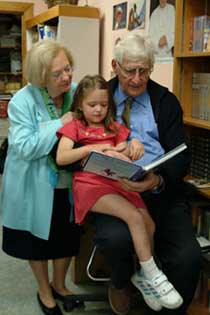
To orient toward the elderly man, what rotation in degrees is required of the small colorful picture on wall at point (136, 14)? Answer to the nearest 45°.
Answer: approximately 45° to its left

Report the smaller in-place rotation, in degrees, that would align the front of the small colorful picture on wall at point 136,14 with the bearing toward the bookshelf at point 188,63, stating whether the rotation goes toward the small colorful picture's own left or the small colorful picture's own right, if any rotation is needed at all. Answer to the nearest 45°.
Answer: approximately 45° to the small colorful picture's own left

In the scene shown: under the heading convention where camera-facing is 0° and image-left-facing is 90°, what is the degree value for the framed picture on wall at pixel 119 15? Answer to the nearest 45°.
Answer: approximately 45°

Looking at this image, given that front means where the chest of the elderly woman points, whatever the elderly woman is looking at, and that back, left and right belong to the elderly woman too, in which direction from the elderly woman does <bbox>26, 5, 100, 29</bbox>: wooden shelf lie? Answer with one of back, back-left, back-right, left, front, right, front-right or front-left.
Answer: back-left

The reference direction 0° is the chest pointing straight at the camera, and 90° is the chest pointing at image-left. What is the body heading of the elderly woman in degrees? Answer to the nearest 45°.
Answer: approximately 315°

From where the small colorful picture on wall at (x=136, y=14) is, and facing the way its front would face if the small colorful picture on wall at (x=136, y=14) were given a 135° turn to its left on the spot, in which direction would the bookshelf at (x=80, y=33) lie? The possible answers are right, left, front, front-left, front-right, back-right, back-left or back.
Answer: back-left

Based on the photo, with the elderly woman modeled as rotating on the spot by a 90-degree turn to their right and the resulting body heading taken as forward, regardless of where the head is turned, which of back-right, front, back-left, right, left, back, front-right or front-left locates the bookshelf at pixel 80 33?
back-right

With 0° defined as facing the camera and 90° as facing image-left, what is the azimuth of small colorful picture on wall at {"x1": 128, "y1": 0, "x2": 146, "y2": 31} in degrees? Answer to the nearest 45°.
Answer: approximately 45°

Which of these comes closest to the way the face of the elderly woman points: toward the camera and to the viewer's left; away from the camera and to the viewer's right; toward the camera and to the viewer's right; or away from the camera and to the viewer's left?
toward the camera and to the viewer's right
